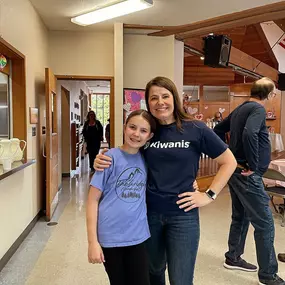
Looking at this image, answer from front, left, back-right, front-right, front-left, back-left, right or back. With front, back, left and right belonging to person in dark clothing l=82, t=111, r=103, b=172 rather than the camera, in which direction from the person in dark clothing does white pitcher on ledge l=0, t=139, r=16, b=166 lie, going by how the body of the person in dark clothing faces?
front

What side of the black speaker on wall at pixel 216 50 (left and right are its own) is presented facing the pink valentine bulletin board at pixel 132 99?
right

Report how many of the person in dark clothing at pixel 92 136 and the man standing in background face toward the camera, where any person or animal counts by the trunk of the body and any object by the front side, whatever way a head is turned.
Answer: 1

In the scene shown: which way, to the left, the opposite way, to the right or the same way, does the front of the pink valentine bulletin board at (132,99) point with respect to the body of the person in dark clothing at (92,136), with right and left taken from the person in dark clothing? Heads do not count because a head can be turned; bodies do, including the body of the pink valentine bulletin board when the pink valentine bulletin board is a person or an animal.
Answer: the same way

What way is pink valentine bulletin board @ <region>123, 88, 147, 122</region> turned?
toward the camera

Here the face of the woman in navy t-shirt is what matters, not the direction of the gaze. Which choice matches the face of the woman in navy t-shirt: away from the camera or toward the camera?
toward the camera

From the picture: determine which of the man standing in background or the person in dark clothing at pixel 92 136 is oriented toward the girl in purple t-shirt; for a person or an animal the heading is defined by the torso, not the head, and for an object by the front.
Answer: the person in dark clothing

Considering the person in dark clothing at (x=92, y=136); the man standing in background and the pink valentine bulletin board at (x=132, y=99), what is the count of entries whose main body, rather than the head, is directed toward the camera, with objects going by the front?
2

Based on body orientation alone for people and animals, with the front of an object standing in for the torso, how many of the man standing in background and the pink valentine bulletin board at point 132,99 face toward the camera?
1

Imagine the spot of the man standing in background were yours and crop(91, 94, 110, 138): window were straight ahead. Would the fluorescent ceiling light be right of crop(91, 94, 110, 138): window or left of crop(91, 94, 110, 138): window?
left

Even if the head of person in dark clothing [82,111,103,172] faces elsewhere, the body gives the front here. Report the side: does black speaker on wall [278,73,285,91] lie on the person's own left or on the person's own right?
on the person's own left

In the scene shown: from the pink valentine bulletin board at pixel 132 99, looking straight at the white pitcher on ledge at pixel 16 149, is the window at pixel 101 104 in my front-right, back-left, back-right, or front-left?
back-right

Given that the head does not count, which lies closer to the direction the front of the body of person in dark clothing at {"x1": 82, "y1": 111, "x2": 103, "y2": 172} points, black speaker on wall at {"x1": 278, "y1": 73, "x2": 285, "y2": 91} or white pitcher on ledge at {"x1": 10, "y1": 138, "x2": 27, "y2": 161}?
the white pitcher on ledge

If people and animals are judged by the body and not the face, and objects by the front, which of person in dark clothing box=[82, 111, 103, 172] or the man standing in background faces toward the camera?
the person in dark clothing

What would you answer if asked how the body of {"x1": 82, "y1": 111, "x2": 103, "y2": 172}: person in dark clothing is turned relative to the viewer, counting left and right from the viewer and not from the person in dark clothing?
facing the viewer

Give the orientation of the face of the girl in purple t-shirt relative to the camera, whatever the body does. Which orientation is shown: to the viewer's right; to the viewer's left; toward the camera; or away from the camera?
toward the camera
